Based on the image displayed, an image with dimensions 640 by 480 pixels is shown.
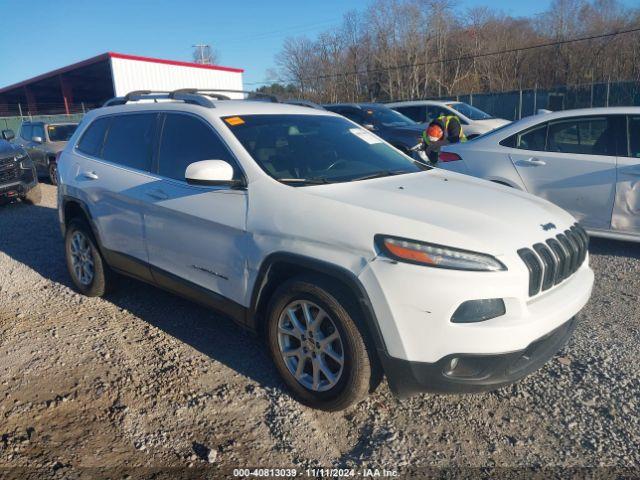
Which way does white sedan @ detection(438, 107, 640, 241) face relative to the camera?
to the viewer's right

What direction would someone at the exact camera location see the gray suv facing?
facing the viewer and to the right of the viewer

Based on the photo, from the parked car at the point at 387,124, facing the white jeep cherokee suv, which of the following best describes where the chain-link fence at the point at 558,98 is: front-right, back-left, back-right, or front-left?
back-left

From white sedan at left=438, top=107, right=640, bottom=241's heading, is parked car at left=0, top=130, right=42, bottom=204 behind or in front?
behind

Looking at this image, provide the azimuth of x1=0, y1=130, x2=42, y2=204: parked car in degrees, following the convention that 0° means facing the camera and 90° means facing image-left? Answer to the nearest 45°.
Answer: approximately 315°

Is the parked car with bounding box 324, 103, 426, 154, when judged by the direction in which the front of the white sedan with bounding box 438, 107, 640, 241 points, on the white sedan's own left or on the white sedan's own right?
on the white sedan's own left

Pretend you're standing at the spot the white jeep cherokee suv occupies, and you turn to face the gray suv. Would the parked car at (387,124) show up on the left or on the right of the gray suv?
right

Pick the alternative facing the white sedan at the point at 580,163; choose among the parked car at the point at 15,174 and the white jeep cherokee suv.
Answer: the parked car

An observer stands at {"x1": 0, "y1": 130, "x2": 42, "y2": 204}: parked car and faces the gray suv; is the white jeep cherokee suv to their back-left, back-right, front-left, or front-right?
back-right

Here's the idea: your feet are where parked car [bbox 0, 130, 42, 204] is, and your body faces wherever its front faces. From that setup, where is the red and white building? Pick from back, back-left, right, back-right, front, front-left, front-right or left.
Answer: back-left
